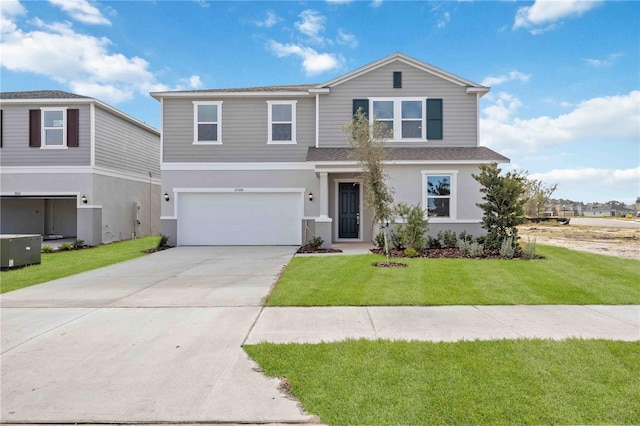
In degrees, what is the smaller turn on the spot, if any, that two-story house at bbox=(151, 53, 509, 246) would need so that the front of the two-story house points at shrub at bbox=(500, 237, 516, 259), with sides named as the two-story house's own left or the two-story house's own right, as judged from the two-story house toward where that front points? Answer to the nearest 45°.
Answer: approximately 45° to the two-story house's own left

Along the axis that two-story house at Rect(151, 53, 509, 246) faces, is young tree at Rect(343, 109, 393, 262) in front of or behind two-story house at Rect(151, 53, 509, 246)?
in front

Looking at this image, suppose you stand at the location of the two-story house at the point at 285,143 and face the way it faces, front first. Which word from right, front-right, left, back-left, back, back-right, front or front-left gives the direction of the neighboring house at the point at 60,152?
right

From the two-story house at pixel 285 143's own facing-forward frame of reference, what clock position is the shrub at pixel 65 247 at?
The shrub is roughly at 3 o'clock from the two-story house.

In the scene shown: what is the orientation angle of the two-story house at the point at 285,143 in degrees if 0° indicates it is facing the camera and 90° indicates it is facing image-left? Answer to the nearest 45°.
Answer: approximately 0°

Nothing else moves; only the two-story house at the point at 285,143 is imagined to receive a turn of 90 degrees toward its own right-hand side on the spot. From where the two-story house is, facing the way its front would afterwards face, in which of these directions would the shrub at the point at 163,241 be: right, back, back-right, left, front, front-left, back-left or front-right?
front

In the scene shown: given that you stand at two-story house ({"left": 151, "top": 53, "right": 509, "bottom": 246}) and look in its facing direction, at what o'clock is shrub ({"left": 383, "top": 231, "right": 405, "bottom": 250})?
The shrub is roughly at 10 o'clock from the two-story house.

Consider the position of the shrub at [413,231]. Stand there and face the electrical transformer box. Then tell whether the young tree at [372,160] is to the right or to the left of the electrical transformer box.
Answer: left

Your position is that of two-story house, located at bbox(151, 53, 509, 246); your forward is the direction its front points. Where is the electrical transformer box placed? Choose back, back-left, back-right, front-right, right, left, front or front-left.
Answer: front-right

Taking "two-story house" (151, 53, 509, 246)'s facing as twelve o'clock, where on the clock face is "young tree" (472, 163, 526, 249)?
The young tree is roughly at 10 o'clock from the two-story house.
